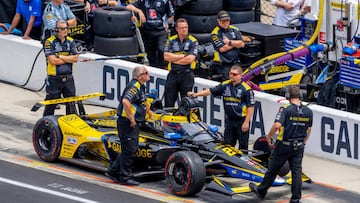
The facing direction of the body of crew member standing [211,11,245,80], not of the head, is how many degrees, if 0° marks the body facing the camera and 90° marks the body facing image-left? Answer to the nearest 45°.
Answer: approximately 315°

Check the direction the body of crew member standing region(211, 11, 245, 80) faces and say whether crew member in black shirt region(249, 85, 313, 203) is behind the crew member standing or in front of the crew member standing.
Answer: in front

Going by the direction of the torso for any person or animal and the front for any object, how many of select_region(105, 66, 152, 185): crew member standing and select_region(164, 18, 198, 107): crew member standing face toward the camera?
1

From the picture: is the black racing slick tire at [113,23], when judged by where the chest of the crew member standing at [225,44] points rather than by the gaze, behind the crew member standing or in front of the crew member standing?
behind

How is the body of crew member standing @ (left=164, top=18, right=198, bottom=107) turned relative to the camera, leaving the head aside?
toward the camera

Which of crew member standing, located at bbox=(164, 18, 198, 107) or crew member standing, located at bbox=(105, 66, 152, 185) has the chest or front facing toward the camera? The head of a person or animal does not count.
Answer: crew member standing, located at bbox=(164, 18, 198, 107)

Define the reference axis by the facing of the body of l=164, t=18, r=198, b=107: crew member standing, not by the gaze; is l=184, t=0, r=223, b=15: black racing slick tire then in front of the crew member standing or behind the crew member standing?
behind

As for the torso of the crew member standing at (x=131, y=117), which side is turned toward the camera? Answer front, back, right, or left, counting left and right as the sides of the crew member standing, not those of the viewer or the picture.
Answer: right
